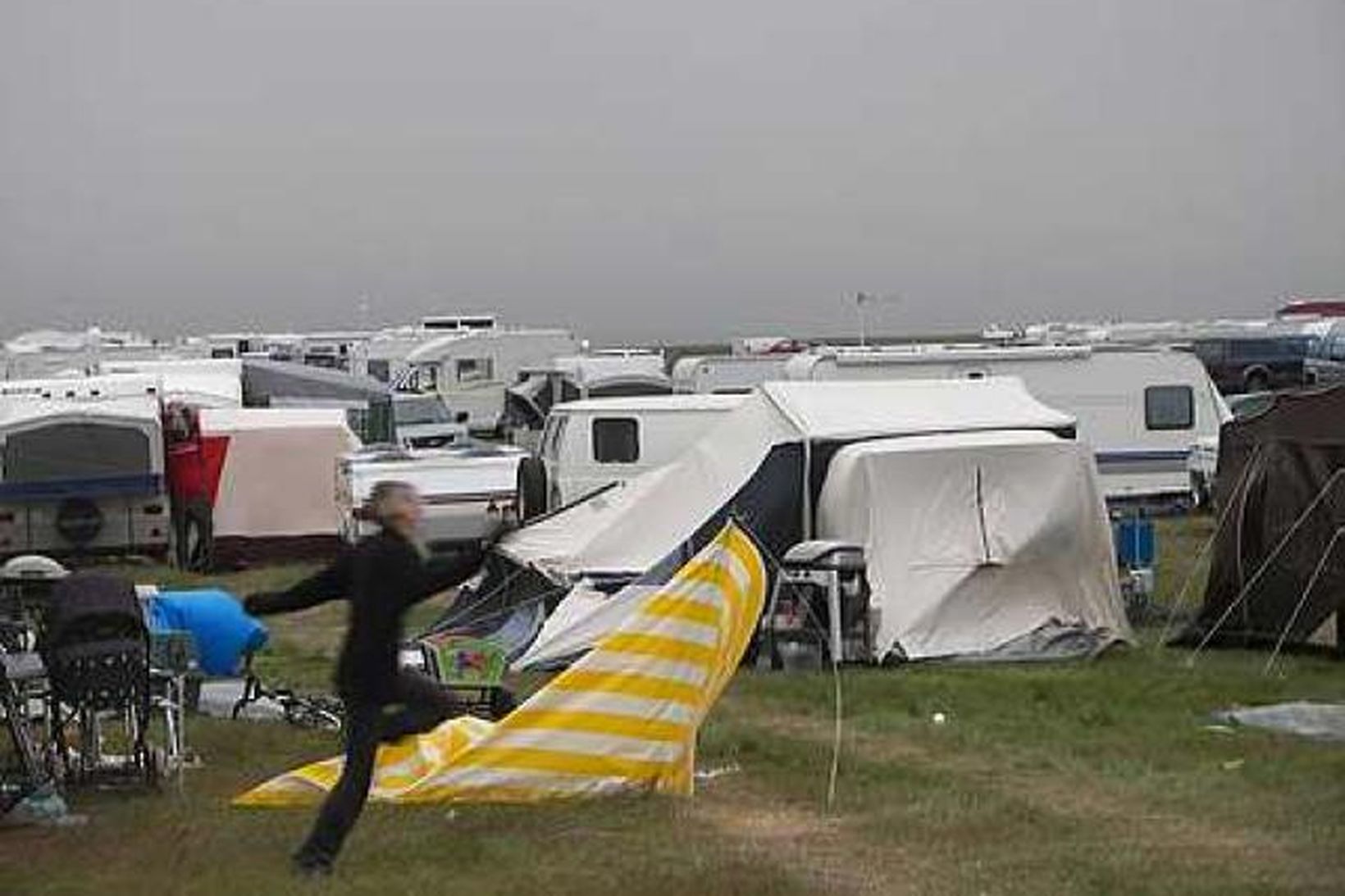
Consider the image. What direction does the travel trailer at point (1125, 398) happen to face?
to the viewer's right

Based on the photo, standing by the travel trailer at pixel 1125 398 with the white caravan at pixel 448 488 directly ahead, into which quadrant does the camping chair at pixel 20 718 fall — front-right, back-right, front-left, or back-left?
front-left

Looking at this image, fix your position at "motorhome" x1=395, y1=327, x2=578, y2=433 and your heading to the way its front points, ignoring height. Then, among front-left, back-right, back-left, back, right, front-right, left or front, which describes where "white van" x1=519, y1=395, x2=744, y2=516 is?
front-left

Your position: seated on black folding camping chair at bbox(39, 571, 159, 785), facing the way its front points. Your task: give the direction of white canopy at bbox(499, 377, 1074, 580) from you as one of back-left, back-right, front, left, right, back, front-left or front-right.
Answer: front-right

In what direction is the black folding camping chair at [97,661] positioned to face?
away from the camera

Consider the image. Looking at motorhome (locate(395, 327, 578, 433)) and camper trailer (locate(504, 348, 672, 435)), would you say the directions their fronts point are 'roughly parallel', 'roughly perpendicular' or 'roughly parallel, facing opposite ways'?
roughly parallel

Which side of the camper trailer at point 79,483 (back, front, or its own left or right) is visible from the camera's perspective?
back

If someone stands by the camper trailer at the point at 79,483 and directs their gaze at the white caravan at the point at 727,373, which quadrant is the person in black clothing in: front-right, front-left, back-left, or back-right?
back-right

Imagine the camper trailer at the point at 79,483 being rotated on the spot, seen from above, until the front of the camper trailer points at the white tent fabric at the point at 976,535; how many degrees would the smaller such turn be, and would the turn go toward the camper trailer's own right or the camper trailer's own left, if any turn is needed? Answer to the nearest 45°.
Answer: approximately 135° to the camper trailer's own right

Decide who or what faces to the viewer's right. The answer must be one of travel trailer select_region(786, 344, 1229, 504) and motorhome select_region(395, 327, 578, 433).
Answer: the travel trailer
